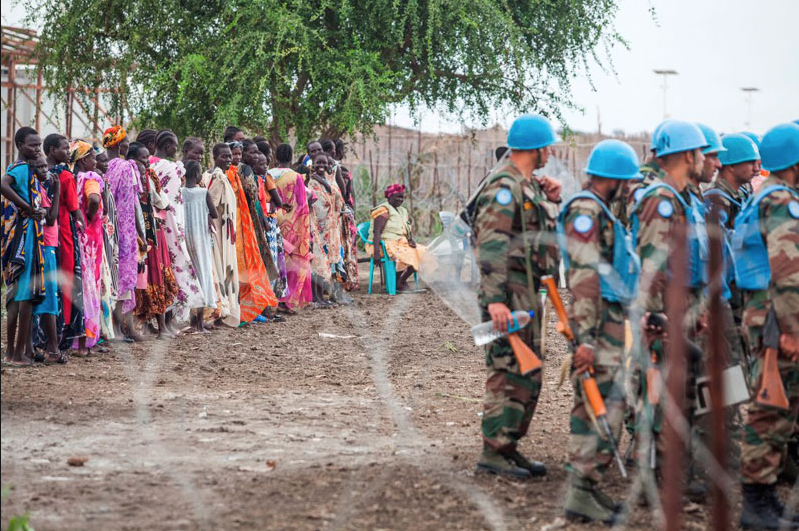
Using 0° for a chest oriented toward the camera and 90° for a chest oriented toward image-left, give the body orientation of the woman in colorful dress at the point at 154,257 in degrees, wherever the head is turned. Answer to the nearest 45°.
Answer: approximately 270°

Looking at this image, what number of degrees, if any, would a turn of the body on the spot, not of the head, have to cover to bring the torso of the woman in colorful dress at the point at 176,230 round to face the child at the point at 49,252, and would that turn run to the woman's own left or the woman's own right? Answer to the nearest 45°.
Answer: approximately 135° to the woman's own right

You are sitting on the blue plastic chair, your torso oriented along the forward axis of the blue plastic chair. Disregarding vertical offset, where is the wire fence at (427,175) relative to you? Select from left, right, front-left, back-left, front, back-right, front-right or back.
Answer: back-left

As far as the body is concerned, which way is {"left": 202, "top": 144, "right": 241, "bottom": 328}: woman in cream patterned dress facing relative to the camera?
to the viewer's right

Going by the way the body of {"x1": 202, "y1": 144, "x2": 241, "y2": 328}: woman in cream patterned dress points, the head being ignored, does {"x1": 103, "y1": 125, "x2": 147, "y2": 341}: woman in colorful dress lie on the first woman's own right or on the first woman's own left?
on the first woman's own right

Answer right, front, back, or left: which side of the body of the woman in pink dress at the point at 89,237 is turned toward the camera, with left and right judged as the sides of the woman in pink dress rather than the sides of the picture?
right

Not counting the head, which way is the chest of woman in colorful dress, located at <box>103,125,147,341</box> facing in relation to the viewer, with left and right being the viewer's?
facing to the right of the viewer

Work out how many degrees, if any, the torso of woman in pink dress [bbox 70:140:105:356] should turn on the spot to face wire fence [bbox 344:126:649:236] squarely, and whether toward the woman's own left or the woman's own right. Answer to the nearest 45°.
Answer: approximately 45° to the woman's own left

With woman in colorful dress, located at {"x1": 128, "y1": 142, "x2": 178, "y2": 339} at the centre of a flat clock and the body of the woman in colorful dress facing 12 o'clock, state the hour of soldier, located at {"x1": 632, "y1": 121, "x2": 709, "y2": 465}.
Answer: The soldier is roughly at 2 o'clock from the woman in colorful dress.

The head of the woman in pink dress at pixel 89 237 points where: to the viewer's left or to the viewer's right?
to the viewer's right
